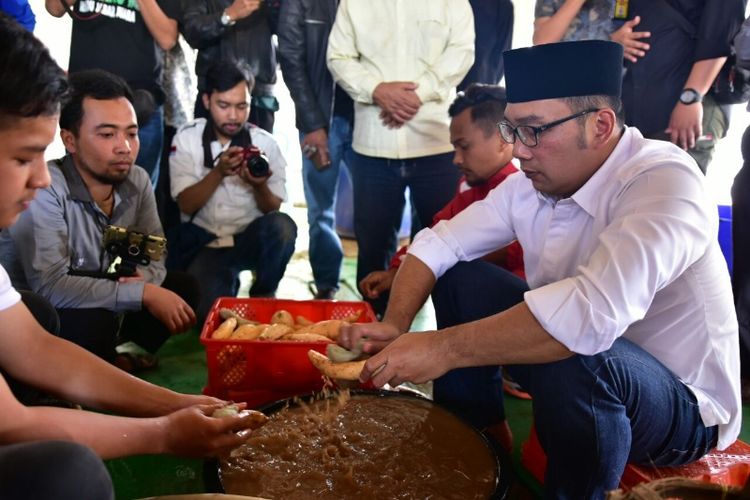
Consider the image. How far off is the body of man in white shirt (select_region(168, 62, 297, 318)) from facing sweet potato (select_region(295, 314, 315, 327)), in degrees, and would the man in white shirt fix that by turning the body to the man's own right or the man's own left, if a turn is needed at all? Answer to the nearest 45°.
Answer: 0° — they already face it

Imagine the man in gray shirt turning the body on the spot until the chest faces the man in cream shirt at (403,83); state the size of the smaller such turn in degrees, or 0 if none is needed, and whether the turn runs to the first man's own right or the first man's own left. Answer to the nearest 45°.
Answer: approximately 45° to the first man's own left

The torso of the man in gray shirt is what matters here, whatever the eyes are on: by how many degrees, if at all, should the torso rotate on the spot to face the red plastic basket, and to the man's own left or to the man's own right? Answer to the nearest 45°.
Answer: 0° — they already face it

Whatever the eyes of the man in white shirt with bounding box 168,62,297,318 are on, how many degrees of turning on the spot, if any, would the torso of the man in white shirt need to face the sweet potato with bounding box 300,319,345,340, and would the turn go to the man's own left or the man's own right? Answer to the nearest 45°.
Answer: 0° — they already face it

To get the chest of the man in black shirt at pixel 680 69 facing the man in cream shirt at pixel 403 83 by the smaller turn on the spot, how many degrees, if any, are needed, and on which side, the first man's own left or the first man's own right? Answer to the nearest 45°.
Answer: approximately 45° to the first man's own right

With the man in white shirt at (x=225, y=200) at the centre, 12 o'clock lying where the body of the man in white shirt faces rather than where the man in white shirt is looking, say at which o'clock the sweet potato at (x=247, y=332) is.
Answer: The sweet potato is roughly at 12 o'clock from the man in white shirt.

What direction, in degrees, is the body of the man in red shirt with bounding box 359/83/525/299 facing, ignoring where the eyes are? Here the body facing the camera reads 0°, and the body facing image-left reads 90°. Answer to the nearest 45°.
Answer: approximately 90°

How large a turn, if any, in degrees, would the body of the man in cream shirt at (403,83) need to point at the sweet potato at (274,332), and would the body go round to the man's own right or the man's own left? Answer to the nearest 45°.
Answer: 0° — they already face it

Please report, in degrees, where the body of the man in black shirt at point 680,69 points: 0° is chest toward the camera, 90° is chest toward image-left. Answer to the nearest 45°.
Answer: approximately 45°
